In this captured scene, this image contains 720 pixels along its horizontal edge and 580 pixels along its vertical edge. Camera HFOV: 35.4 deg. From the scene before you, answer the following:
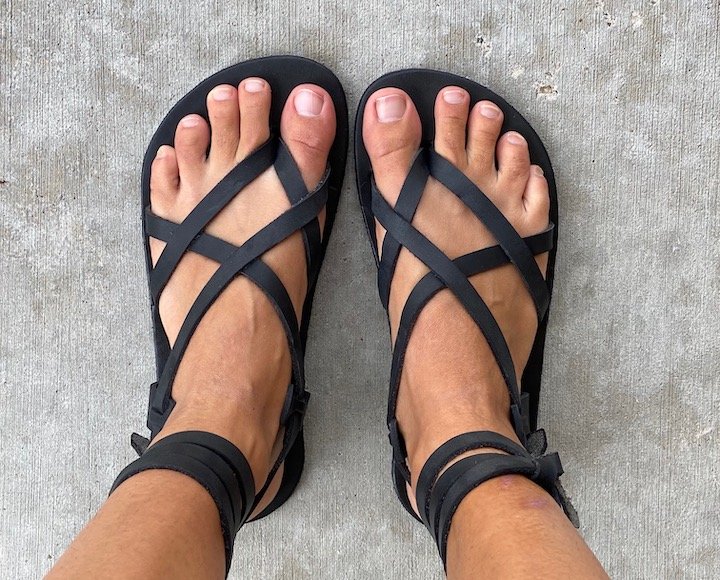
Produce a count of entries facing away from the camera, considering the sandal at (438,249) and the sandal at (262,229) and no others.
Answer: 2

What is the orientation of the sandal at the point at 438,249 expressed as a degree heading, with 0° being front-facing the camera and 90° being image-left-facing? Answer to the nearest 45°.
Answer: approximately 180°

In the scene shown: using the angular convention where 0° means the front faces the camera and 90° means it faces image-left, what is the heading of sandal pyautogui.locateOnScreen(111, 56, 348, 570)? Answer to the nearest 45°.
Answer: approximately 180°
